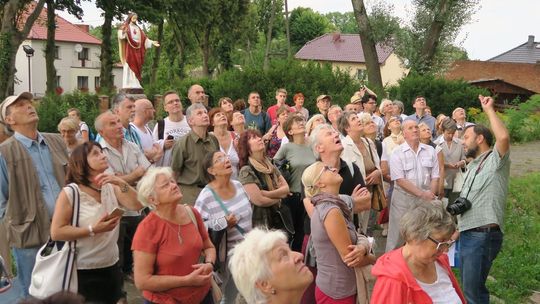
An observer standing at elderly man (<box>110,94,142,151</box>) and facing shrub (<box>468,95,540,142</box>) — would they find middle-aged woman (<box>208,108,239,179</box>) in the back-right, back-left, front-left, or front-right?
front-right

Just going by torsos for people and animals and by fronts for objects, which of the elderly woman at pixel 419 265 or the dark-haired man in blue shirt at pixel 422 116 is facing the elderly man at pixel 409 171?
the dark-haired man in blue shirt at pixel 422 116

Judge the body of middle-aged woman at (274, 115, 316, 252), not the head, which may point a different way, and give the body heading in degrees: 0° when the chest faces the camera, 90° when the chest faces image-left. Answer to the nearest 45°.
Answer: approximately 315°

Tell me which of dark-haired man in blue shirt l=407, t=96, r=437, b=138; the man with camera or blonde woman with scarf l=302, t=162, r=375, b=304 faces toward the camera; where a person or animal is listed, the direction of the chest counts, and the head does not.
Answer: the dark-haired man in blue shirt

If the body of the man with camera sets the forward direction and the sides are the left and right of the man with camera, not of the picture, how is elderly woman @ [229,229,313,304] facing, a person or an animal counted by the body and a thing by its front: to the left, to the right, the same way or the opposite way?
the opposite way

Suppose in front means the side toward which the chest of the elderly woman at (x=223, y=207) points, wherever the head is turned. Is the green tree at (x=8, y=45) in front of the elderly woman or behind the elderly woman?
behind

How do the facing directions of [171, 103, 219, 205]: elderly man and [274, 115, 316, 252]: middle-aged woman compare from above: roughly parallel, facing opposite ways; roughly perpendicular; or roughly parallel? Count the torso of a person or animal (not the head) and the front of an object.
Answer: roughly parallel

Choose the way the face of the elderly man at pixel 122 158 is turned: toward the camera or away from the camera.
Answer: toward the camera

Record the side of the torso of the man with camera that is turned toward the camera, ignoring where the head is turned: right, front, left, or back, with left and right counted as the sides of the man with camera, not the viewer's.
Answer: left

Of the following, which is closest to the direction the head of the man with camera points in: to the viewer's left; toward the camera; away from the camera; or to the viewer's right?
to the viewer's left

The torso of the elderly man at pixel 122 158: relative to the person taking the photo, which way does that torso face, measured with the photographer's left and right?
facing the viewer and to the right of the viewer

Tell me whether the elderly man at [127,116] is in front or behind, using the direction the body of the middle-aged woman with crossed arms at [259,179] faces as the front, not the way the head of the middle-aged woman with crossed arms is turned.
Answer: behind

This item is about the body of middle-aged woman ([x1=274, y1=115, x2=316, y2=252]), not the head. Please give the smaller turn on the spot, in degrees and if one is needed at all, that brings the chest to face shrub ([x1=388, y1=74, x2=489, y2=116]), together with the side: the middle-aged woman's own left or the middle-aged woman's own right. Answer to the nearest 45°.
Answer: approximately 135° to the middle-aged woman's own left

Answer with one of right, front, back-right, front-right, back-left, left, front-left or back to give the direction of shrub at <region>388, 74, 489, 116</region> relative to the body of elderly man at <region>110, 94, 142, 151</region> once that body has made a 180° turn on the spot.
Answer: right

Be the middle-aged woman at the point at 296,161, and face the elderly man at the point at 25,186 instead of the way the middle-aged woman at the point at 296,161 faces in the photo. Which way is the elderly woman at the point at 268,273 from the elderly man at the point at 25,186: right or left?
left

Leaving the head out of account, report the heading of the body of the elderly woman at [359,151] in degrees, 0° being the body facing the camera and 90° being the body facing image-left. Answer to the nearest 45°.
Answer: approximately 315°

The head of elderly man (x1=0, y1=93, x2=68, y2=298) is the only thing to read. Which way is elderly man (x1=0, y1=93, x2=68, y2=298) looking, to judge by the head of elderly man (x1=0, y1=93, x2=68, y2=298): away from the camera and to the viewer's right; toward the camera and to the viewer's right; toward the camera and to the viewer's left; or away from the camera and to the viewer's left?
toward the camera and to the viewer's right
